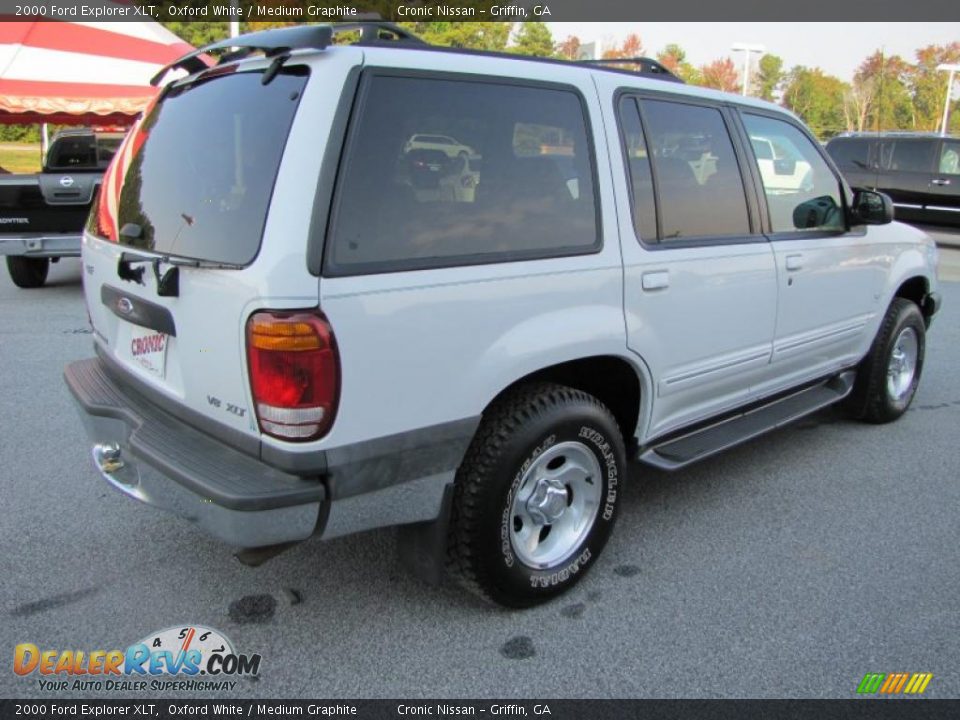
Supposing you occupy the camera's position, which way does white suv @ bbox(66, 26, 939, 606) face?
facing away from the viewer and to the right of the viewer

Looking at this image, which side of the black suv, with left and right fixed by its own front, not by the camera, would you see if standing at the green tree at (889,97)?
left

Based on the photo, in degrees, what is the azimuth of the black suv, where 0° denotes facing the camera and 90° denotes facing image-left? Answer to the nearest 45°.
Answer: approximately 270°

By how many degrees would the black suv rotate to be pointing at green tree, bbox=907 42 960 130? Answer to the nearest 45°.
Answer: approximately 90° to its left

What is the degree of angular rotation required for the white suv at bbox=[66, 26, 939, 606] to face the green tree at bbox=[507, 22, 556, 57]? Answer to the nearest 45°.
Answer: approximately 45° to its left

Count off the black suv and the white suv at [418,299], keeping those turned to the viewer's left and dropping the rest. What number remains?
0

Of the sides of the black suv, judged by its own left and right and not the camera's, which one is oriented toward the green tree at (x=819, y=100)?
left

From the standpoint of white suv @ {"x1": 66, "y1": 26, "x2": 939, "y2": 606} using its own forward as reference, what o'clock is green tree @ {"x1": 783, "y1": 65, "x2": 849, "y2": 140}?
The green tree is roughly at 11 o'clock from the white suv.

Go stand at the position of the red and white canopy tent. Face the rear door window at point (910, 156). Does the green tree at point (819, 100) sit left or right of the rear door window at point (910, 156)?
left
